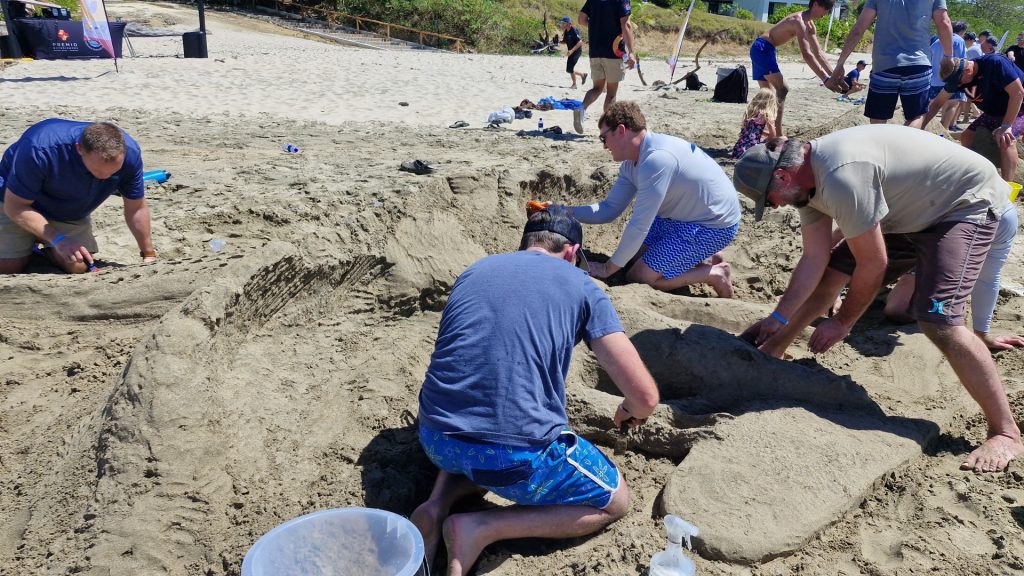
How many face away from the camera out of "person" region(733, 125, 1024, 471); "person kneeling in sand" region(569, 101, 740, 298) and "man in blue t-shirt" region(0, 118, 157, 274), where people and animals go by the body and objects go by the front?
0

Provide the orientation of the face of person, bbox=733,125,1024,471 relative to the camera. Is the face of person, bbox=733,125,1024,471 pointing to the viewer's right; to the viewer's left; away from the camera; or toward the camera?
to the viewer's left

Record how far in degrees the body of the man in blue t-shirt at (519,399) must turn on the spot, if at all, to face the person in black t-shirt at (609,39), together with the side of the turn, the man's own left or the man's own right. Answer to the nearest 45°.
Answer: approximately 45° to the man's own left

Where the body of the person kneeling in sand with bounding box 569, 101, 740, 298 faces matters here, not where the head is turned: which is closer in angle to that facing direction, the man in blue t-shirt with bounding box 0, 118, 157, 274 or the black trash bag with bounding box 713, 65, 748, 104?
the man in blue t-shirt

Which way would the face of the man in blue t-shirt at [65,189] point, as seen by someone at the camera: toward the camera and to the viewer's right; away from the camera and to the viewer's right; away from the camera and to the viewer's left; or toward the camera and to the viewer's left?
toward the camera and to the viewer's right

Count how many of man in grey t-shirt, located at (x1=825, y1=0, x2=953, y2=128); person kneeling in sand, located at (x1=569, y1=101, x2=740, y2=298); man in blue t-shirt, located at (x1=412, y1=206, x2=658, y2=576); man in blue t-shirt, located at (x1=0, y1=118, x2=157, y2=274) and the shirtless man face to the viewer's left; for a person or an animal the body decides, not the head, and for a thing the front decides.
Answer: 1

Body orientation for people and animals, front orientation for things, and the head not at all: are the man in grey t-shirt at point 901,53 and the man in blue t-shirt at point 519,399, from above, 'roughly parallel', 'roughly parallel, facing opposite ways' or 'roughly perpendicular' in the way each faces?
roughly parallel

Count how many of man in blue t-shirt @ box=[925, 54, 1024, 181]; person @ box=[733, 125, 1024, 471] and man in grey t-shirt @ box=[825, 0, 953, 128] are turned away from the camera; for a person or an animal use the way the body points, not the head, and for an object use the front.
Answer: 1

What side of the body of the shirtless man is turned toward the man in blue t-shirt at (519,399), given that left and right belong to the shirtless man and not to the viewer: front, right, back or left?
right

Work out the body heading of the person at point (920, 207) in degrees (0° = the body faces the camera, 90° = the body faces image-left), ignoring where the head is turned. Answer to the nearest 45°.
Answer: approximately 90°

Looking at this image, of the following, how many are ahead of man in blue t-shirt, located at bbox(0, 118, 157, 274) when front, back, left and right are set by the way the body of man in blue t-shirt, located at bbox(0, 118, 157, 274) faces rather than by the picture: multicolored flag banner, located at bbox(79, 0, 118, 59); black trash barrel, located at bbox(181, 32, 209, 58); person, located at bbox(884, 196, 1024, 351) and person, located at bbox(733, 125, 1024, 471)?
2

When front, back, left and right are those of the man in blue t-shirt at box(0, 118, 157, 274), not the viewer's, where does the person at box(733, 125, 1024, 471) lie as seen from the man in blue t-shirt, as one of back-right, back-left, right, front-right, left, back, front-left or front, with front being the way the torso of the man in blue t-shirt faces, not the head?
front

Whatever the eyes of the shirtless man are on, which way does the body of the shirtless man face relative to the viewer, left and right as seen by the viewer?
facing to the right of the viewer

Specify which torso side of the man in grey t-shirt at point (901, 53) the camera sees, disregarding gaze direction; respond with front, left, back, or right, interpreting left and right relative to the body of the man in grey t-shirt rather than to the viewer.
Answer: back

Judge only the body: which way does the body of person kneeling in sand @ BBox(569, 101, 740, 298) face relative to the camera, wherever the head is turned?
to the viewer's left

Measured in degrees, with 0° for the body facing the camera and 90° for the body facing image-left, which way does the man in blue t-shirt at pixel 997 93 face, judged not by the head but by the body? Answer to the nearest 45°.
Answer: approximately 45°
